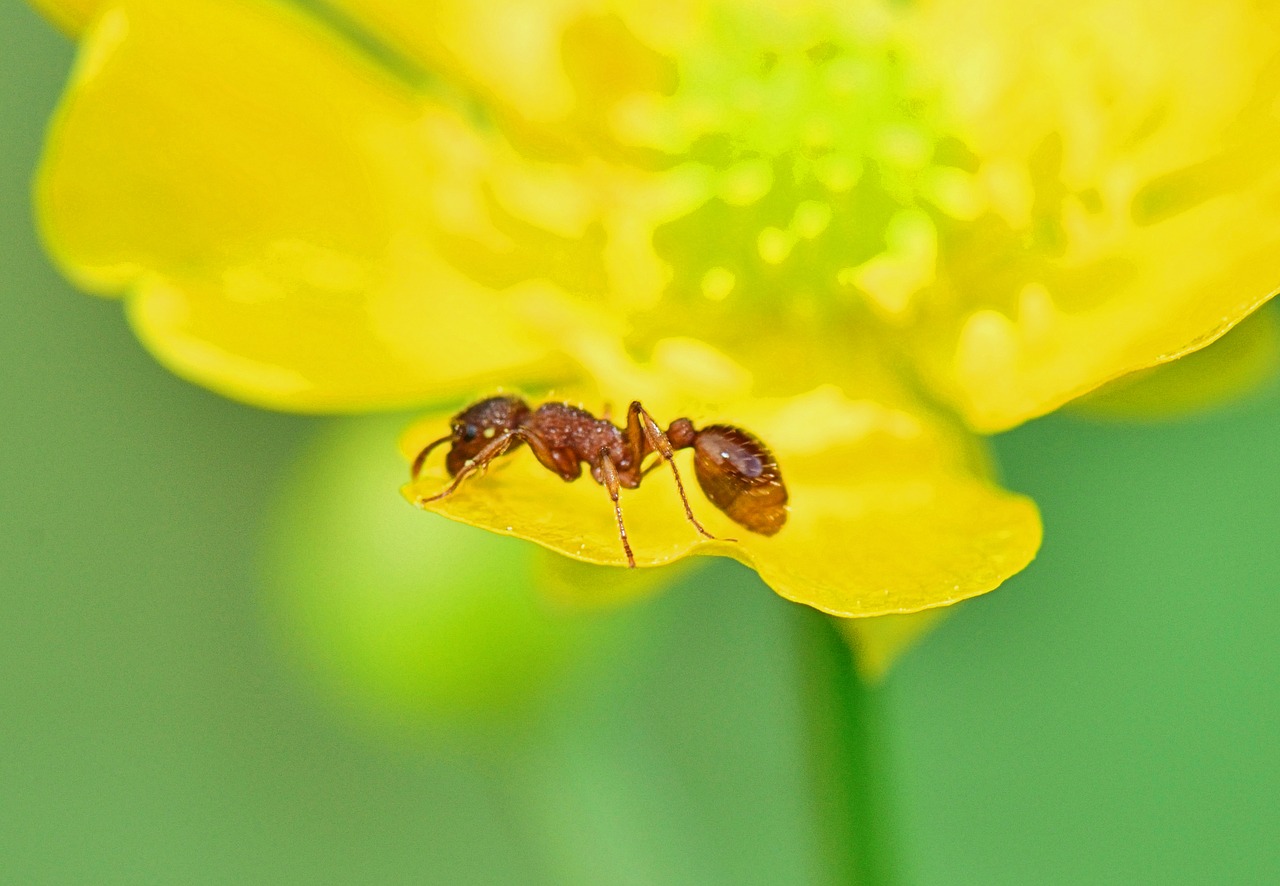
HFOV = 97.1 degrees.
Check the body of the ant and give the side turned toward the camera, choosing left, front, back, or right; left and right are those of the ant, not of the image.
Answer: left
